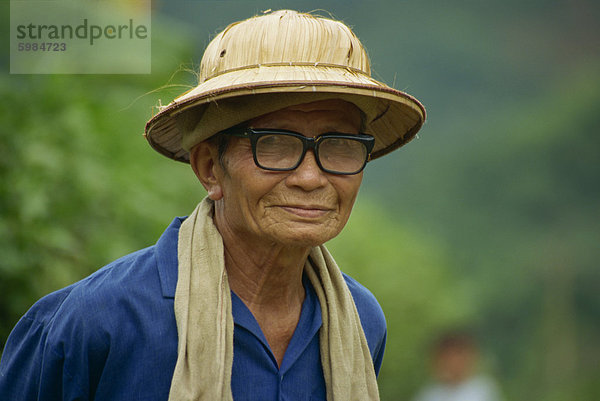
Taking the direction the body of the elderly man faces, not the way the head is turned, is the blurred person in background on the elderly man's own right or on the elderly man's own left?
on the elderly man's own left

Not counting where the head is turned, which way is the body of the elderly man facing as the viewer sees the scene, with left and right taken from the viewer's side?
facing the viewer and to the right of the viewer

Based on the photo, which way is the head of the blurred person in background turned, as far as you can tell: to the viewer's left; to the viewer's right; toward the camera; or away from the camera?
toward the camera

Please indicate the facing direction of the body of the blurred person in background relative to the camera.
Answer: toward the camera

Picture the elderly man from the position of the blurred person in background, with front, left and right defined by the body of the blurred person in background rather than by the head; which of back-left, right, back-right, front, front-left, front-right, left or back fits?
front

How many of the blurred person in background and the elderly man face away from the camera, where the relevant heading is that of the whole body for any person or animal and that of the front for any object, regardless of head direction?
0
